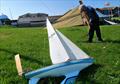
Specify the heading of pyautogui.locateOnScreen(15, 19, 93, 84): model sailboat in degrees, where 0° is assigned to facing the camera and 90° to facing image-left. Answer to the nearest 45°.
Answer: approximately 270°
